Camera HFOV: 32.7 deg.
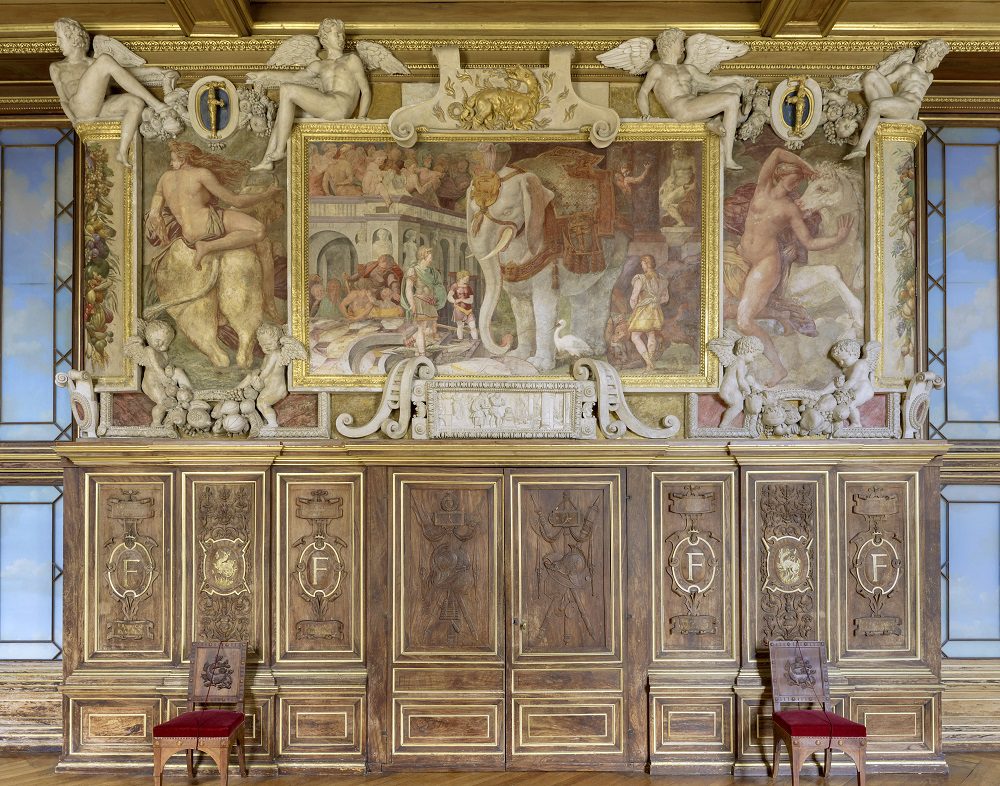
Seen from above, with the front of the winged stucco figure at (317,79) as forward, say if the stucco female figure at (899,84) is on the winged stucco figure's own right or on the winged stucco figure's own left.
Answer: on the winged stucco figure's own left

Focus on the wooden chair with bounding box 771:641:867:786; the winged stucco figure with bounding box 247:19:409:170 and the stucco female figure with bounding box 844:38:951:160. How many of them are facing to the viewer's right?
0

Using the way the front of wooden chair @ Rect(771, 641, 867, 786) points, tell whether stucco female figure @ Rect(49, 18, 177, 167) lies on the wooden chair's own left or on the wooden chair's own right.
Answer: on the wooden chair's own right

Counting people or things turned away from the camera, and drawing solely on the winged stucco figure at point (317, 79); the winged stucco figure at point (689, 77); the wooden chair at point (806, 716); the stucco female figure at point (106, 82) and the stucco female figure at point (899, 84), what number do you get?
0

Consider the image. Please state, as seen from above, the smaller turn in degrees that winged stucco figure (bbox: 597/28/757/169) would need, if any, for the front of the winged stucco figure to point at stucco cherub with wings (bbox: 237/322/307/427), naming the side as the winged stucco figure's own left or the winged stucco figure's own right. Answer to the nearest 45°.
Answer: approximately 135° to the winged stucco figure's own right

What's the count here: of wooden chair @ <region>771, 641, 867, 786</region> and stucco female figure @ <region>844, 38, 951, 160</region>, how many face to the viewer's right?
0

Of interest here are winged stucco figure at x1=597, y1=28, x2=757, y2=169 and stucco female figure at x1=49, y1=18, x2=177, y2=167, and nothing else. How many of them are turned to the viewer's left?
0

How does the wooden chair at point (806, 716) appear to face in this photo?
toward the camera

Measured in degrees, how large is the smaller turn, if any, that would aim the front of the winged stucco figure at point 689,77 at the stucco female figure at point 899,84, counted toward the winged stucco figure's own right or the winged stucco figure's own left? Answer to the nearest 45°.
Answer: approximately 45° to the winged stucco figure's own left

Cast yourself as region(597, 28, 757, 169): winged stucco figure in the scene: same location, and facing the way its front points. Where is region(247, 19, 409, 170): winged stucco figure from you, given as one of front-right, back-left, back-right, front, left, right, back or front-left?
back-right
